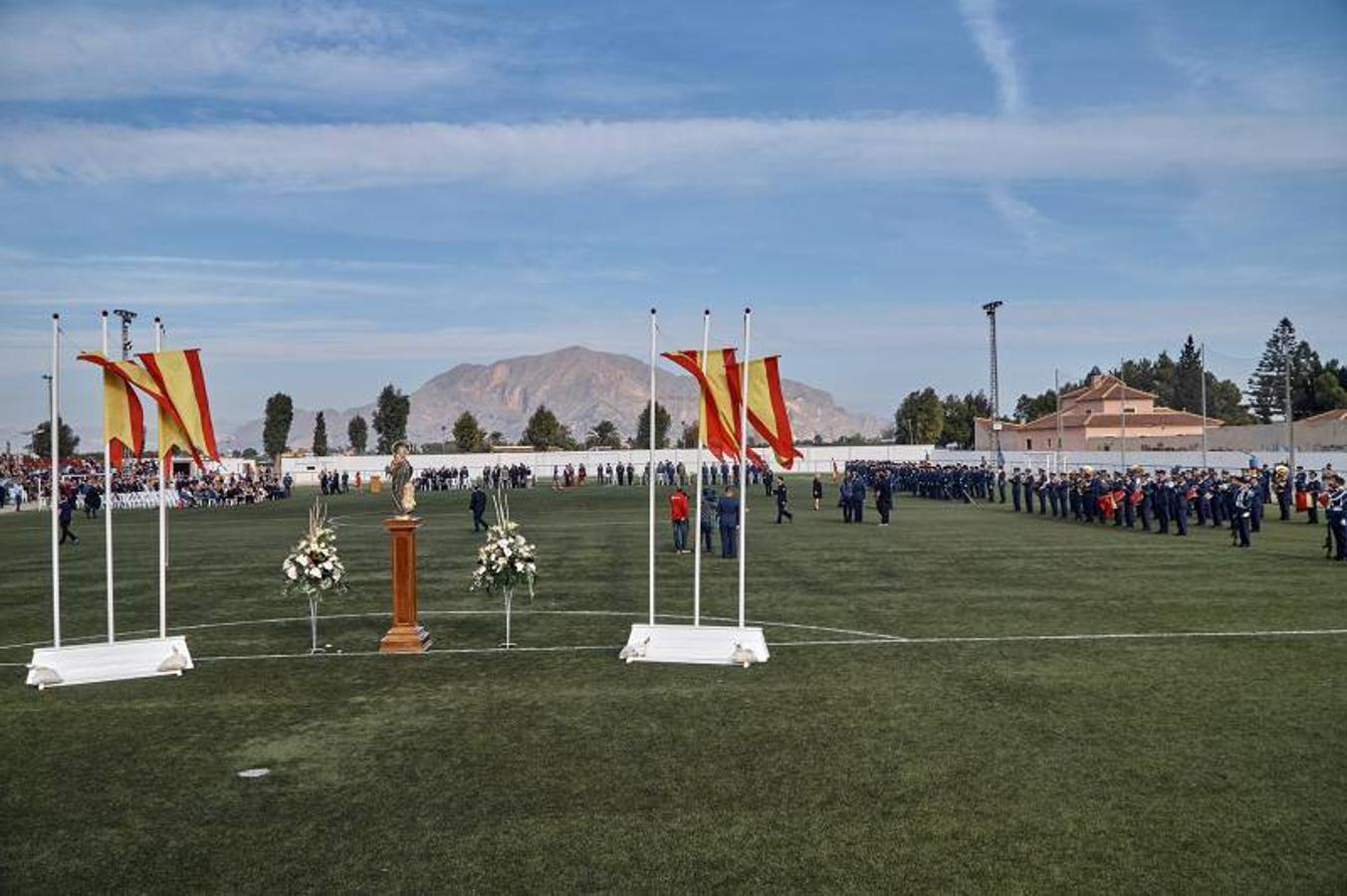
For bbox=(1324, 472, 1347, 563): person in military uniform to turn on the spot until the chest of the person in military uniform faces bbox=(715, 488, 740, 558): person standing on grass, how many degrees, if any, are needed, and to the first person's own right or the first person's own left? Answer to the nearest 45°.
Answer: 0° — they already face them

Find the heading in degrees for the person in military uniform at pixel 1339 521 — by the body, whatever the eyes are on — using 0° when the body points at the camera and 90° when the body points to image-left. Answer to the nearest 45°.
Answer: approximately 90°

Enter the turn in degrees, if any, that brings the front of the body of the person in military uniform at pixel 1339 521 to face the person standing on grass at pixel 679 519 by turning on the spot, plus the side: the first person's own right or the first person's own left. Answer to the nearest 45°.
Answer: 0° — they already face them

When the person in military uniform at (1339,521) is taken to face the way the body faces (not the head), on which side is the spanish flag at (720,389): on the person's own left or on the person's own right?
on the person's own left

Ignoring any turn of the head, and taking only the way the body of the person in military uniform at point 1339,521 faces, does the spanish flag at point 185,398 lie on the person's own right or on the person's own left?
on the person's own left

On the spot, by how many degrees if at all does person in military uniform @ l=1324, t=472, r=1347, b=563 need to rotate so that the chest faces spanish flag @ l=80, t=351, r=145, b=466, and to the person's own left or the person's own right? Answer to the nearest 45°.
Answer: approximately 45° to the person's own left

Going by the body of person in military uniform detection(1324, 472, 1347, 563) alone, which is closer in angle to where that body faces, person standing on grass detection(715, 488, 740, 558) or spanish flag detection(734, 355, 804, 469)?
the person standing on grass

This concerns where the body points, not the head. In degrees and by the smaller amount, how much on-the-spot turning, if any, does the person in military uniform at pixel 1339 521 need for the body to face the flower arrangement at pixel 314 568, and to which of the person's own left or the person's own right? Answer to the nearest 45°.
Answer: approximately 45° to the person's own left

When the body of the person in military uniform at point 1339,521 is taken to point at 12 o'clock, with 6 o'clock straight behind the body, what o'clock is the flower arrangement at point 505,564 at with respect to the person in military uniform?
The flower arrangement is roughly at 10 o'clock from the person in military uniform.

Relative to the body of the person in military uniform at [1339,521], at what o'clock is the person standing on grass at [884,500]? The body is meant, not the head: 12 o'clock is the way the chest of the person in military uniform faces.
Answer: The person standing on grass is roughly at 1 o'clock from the person in military uniform.
